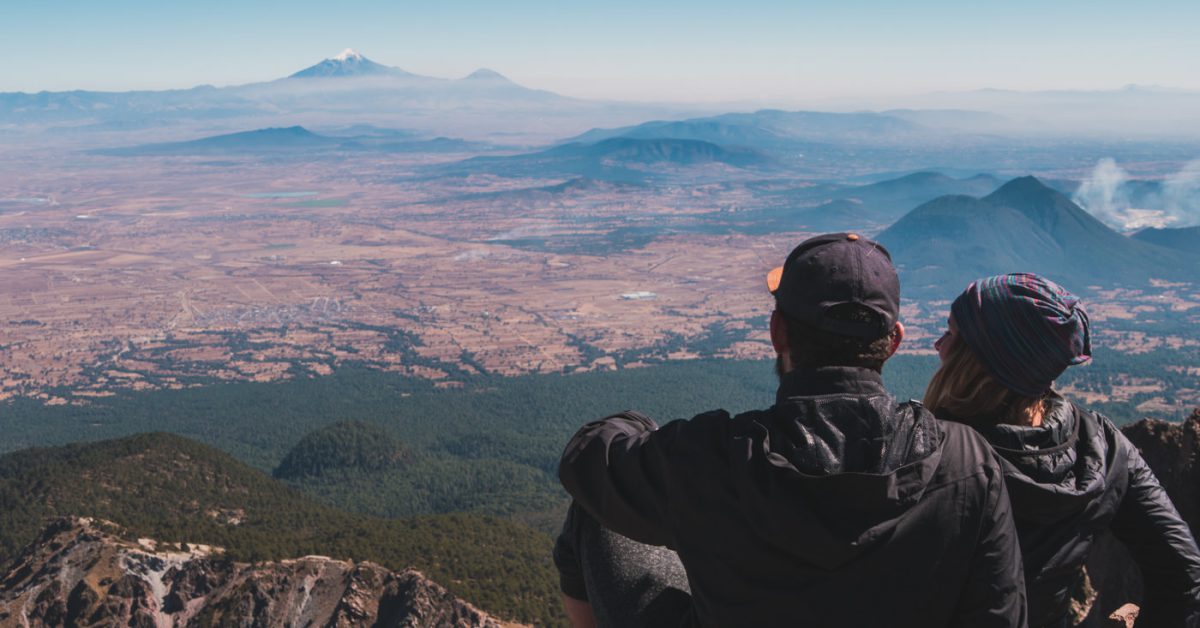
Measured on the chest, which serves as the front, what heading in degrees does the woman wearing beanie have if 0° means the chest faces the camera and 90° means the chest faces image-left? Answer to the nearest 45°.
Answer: approximately 135°

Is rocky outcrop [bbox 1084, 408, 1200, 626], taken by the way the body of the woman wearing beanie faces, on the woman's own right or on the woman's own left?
on the woman's own right

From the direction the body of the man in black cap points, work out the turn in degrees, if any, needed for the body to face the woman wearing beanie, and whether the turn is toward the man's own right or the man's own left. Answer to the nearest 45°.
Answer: approximately 45° to the man's own right

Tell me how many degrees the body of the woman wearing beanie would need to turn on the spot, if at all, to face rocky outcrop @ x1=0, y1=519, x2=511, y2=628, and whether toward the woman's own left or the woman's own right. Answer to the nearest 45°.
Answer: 0° — they already face it

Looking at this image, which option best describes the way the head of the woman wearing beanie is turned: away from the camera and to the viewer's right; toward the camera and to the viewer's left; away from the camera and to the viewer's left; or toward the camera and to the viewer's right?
away from the camera and to the viewer's left

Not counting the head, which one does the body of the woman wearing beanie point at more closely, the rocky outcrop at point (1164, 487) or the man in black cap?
the rocky outcrop

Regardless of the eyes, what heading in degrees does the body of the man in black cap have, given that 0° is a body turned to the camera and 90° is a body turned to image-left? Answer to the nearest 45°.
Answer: approximately 180°

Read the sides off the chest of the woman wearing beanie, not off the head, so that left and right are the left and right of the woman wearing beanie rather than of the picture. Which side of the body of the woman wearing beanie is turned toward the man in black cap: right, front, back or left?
left
